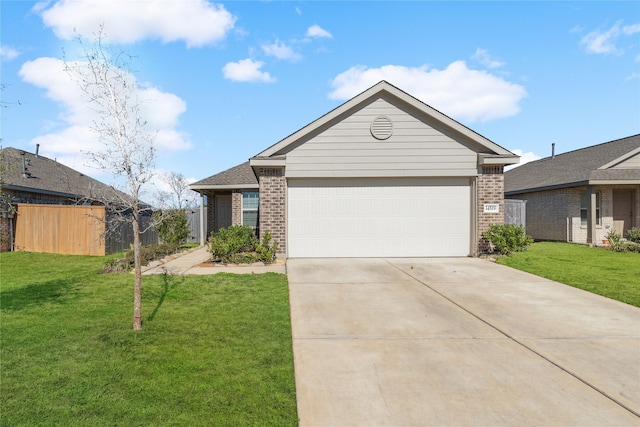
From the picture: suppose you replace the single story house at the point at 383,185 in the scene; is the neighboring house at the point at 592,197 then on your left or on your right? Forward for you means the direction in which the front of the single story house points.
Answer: on your left

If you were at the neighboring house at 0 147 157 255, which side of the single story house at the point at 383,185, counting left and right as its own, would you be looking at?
right

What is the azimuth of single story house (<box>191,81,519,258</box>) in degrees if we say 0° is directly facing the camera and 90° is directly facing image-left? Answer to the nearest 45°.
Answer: approximately 0°

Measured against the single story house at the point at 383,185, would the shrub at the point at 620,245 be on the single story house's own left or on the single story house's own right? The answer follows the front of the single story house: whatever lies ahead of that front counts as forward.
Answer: on the single story house's own left

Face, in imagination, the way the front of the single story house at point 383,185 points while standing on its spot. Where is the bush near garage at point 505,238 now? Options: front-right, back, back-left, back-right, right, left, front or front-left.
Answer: left

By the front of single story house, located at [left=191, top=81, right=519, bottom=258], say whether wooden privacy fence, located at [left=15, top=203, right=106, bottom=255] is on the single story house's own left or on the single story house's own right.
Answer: on the single story house's own right
